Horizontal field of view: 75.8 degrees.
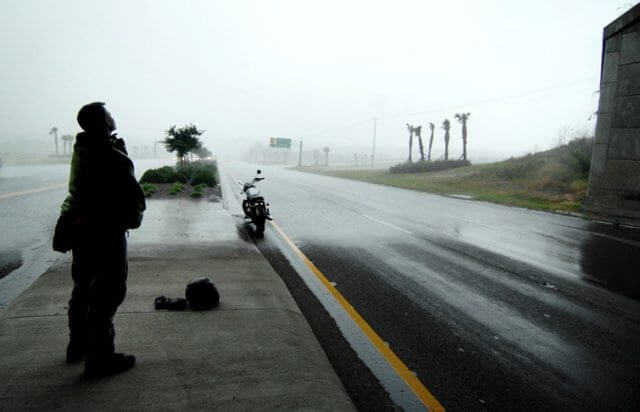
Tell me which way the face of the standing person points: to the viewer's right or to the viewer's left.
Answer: to the viewer's right

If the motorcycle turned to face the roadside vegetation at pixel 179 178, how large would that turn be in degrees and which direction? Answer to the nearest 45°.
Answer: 0° — it already faces it

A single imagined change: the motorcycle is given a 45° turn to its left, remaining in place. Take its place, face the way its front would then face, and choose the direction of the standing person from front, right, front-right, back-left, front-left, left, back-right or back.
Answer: back-left

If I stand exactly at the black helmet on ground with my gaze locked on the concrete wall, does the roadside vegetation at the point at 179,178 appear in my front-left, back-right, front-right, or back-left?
front-left

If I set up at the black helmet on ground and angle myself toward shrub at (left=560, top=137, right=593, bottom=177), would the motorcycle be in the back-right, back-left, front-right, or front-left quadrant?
front-left

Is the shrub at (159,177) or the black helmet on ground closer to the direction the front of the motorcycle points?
the shrub

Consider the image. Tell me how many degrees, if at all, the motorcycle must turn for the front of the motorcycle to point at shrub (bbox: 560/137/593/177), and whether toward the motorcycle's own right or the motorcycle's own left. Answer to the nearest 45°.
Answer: approximately 45° to the motorcycle's own right

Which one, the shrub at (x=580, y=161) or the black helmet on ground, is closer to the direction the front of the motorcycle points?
the shrub

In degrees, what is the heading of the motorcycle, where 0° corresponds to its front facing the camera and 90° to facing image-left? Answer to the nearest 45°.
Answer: approximately 180°

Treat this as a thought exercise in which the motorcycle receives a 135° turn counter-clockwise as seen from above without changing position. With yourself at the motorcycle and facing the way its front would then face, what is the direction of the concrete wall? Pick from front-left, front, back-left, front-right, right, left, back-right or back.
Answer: back-left

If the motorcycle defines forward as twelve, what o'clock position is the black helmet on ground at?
The black helmet on ground is roughly at 6 o'clock from the motorcycle.
